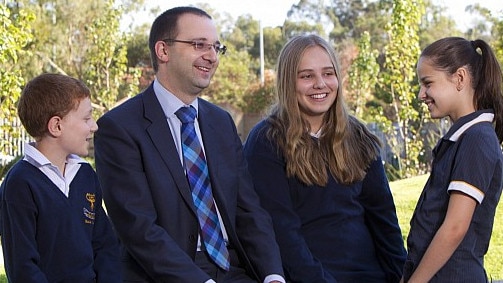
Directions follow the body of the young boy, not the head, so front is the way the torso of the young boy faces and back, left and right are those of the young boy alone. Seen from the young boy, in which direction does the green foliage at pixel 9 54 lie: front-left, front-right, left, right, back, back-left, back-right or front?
back-left

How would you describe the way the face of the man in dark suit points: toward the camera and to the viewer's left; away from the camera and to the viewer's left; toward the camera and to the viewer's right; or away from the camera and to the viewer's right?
toward the camera and to the viewer's right

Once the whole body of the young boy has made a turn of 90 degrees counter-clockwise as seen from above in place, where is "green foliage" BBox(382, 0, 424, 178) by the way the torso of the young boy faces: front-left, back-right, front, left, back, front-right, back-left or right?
front

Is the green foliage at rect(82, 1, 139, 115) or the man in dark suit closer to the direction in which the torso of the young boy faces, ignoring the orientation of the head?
the man in dark suit

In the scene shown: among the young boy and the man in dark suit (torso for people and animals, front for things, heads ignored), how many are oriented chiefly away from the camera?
0

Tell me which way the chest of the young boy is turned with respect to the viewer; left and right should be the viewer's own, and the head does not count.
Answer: facing the viewer and to the right of the viewer

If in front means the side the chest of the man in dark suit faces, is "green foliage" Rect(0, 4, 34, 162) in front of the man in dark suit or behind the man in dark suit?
behind

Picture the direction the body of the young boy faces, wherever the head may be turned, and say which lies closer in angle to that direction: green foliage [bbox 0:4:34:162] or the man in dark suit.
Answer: the man in dark suit

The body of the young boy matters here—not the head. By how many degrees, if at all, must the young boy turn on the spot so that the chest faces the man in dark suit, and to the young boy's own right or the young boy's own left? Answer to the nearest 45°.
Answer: approximately 45° to the young boy's own left
